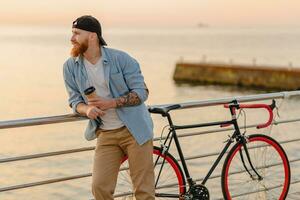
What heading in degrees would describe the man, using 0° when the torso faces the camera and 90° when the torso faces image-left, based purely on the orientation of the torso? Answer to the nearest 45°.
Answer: approximately 45°

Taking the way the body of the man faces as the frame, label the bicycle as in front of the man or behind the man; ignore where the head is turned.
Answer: behind

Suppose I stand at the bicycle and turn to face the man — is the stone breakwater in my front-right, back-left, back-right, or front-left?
back-right

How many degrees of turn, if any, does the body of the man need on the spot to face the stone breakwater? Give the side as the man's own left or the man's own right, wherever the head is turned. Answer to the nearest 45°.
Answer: approximately 135° to the man's own right

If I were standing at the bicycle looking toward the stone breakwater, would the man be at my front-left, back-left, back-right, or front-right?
back-left
